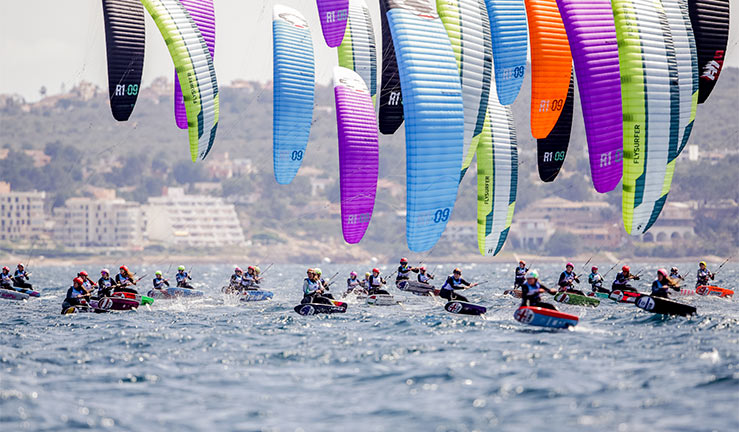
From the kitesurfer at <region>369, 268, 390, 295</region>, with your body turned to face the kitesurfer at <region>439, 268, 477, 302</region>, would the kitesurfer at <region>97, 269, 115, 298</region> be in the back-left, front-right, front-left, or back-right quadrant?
back-right

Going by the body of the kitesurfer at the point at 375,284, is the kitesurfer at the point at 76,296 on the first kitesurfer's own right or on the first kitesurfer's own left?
on the first kitesurfer's own right

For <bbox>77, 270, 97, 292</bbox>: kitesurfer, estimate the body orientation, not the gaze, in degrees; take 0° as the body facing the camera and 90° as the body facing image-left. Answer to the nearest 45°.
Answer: approximately 315°

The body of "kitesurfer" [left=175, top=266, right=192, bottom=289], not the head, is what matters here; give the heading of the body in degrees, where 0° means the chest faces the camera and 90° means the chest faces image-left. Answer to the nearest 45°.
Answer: approximately 315°

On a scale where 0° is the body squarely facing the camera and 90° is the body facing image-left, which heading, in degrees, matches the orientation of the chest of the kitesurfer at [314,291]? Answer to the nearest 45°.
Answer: approximately 315°

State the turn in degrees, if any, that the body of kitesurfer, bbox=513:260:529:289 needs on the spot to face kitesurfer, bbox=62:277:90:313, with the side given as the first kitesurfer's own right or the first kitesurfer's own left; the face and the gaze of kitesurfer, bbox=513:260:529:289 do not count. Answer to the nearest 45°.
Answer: approximately 90° to the first kitesurfer's own right
